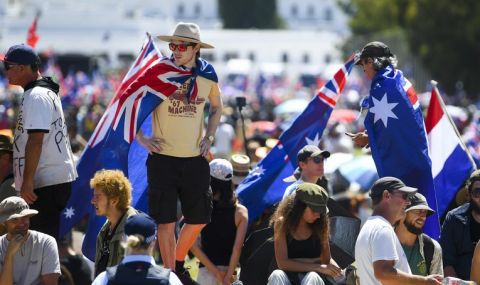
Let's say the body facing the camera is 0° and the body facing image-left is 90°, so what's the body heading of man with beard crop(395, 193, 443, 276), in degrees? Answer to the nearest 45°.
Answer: approximately 315°

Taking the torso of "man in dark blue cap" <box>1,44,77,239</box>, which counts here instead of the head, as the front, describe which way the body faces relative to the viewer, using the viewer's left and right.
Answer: facing to the left of the viewer

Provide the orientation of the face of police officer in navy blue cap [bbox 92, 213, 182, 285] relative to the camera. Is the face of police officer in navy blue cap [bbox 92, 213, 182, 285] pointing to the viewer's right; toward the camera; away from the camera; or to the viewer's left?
away from the camera

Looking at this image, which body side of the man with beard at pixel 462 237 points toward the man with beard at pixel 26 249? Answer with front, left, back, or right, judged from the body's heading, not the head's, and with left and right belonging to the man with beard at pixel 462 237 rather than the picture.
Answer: right

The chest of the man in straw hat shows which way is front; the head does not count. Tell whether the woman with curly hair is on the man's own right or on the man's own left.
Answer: on the man's own left

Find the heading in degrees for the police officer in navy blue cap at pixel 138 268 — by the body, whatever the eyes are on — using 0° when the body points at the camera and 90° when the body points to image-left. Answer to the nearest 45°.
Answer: approximately 180°

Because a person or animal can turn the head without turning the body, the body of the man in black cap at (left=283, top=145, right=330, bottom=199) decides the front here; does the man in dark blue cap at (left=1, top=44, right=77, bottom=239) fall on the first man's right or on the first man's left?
on the first man's right
